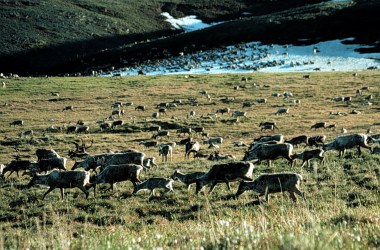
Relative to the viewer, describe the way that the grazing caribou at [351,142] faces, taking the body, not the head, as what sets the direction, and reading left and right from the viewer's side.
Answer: facing to the left of the viewer

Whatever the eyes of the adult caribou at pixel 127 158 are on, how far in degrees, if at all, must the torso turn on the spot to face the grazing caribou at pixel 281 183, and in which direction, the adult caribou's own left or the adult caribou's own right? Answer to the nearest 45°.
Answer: approximately 135° to the adult caribou's own left

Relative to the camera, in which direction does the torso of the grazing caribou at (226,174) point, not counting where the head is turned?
to the viewer's left

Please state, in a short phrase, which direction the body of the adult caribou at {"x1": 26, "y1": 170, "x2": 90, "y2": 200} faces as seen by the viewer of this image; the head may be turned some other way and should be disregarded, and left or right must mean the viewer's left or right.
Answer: facing to the left of the viewer

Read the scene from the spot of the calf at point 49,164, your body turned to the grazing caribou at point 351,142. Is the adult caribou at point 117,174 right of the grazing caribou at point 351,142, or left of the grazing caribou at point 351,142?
right

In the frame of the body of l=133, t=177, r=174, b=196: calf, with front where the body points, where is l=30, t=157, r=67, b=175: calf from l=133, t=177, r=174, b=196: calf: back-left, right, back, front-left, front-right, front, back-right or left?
front-right

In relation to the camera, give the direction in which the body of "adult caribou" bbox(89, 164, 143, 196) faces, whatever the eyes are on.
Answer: to the viewer's left

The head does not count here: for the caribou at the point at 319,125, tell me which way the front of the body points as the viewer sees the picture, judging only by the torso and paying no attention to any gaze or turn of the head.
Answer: to the viewer's left

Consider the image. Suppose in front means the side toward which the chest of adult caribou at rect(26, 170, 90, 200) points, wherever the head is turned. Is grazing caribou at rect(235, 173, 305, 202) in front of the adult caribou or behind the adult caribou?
behind
